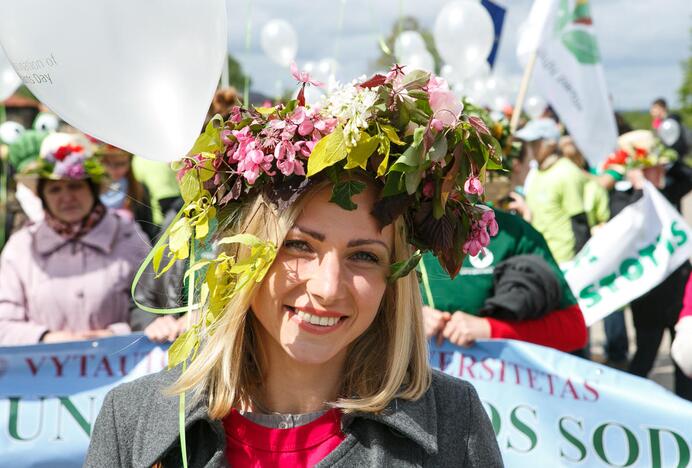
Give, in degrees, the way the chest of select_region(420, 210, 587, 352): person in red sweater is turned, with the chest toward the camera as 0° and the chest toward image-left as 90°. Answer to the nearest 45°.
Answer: approximately 45°

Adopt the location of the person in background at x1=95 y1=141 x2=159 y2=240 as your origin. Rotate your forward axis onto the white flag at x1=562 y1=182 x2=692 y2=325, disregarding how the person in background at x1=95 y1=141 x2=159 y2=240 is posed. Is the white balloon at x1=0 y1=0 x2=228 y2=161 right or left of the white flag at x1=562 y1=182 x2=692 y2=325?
right

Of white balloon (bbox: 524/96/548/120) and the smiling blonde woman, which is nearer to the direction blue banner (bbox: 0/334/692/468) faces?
the smiling blonde woman

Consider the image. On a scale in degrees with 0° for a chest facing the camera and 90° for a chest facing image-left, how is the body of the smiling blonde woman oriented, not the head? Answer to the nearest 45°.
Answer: approximately 0°

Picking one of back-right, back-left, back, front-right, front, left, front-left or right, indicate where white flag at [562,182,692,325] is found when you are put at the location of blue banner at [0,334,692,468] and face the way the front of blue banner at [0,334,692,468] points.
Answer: back-left

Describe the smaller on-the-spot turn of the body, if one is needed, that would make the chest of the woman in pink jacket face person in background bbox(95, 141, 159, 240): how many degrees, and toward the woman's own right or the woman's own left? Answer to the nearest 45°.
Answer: approximately 180°
